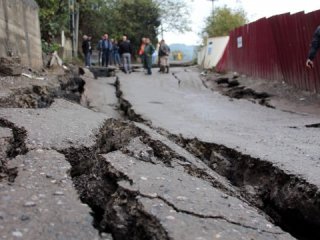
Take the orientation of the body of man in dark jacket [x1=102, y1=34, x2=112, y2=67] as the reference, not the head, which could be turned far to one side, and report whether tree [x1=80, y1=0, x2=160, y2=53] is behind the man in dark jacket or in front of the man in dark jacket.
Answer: behind

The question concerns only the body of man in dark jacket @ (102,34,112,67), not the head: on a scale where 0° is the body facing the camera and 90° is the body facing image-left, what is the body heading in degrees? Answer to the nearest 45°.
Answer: approximately 0°

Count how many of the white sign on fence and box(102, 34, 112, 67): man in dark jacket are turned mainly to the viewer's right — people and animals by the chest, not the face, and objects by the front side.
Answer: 0

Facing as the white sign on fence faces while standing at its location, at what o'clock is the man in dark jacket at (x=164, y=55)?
The man in dark jacket is roughly at 2 o'clock from the white sign on fence.

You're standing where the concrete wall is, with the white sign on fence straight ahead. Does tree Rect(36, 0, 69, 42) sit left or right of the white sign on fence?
left

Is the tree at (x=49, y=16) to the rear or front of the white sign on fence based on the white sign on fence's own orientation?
to the front

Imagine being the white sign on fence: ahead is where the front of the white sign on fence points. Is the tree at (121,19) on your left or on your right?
on your right

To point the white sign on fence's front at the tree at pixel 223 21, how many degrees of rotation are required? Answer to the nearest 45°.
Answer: approximately 135° to its right

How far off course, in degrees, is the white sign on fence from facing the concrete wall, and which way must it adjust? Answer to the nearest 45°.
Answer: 0° — it already faces it

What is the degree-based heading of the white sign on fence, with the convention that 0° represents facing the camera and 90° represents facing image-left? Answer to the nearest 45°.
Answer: approximately 45°

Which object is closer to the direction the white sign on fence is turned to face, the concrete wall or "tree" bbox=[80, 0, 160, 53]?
the concrete wall
